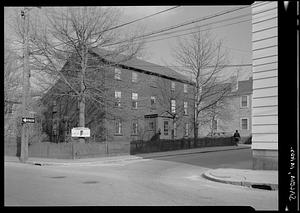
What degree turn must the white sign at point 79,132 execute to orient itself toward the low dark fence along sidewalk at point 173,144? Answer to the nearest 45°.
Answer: approximately 135° to its left

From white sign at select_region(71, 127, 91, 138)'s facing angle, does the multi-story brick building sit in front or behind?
behind

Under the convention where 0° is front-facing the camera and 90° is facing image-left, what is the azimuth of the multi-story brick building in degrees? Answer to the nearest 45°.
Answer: approximately 315°

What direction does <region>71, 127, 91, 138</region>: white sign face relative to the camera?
toward the camera

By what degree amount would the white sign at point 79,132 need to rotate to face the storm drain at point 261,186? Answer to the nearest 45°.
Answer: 0° — it already faces it

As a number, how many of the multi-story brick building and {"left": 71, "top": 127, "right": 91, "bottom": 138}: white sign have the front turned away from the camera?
0
